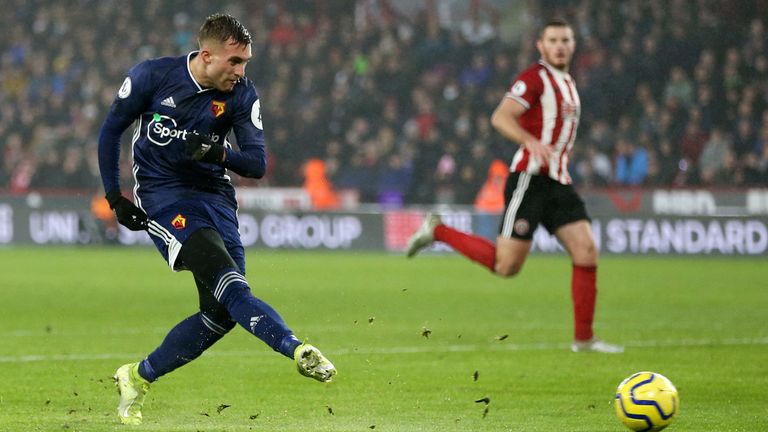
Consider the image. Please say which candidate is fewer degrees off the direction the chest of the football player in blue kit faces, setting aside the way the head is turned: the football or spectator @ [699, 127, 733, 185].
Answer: the football

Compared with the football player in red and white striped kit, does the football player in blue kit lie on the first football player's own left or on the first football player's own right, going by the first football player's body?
on the first football player's own right

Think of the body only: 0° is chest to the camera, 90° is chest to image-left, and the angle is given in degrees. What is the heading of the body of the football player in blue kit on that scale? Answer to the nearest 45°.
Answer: approximately 315°

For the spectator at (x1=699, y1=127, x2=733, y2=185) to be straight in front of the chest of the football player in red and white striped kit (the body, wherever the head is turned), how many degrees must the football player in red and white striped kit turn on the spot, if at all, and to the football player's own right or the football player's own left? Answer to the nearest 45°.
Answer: approximately 135° to the football player's own left

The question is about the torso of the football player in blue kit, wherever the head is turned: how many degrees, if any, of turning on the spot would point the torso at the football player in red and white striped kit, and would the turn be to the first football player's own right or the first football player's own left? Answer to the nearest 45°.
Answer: approximately 90° to the first football player's own left

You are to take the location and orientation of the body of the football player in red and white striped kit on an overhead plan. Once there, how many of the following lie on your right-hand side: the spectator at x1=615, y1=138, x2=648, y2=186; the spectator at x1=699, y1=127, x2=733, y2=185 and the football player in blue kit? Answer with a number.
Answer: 1

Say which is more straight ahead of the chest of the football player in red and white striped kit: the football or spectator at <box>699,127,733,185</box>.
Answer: the football

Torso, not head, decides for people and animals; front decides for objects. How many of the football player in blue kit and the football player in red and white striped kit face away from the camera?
0

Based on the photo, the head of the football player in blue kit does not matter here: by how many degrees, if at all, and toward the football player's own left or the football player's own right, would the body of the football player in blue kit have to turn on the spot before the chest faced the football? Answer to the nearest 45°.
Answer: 0° — they already face it

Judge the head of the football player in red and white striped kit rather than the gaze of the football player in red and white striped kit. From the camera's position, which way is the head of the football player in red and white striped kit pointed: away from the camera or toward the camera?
toward the camera
